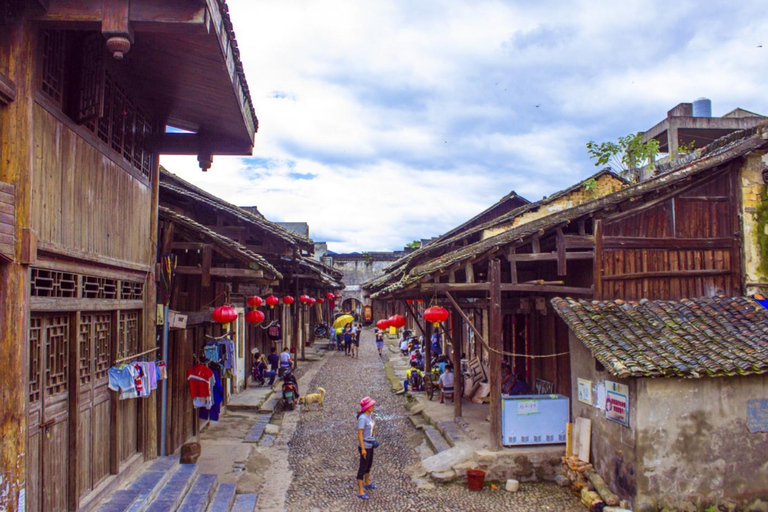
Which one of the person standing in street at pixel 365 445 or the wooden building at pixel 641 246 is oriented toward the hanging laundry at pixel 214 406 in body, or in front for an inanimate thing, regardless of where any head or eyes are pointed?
the wooden building

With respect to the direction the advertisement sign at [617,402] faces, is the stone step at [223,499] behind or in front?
in front

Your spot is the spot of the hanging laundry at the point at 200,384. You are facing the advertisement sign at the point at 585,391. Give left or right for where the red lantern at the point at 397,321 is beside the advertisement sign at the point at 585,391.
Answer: left

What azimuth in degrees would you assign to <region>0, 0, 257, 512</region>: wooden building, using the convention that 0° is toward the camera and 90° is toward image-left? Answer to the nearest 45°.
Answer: approximately 270°

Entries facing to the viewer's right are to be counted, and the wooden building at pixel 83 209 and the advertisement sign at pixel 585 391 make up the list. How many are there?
1

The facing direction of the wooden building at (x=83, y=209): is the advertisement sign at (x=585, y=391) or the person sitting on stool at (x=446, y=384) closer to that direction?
the advertisement sign

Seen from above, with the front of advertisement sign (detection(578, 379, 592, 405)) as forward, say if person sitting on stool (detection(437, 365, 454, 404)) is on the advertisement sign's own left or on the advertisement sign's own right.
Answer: on the advertisement sign's own right

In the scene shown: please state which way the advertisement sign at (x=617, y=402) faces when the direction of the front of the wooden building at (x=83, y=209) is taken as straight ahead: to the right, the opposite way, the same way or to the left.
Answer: the opposite way

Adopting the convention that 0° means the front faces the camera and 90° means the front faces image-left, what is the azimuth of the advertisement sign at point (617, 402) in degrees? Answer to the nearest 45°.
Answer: approximately 45°

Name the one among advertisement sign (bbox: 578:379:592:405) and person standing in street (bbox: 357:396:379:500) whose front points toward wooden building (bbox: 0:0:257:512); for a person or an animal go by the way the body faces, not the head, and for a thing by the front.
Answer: the advertisement sign

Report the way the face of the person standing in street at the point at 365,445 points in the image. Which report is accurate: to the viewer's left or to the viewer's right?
to the viewer's right

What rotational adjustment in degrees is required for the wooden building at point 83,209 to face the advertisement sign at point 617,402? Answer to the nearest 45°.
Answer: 0° — it already faces it
